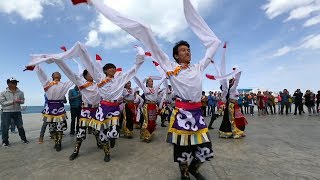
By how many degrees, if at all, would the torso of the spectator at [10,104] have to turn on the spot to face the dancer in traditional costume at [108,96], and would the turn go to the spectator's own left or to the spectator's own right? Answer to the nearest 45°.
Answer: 0° — they already face them

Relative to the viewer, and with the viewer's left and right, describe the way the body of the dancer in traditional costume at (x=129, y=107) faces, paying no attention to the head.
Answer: facing the viewer and to the right of the viewer

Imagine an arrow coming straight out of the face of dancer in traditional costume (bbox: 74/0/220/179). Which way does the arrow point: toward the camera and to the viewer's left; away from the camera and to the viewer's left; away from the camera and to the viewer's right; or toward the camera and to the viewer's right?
toward the camera and to the viewer's right

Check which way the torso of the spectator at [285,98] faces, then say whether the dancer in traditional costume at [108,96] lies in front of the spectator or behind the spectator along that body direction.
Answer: in front

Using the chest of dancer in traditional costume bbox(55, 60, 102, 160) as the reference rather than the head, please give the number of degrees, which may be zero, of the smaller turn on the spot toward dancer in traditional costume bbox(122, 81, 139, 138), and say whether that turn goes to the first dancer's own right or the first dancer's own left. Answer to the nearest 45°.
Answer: approximately 90° to the first dancer's own left

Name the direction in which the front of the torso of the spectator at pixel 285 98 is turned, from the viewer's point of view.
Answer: toward the camera

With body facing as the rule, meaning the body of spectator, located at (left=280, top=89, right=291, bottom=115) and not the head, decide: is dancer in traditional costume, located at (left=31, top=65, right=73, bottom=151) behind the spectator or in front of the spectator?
in front

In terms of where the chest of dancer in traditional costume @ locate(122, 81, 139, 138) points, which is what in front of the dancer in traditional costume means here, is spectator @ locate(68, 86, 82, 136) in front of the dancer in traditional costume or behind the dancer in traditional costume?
behind
